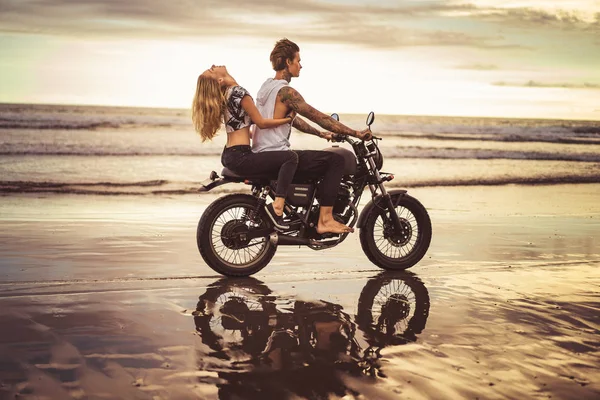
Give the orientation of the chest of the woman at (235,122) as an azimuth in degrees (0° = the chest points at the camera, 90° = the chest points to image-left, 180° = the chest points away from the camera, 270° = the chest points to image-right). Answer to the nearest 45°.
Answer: approximately 270°

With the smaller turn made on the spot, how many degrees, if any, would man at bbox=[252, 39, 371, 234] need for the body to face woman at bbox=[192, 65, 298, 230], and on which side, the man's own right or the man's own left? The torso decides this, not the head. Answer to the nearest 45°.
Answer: approximately 180°

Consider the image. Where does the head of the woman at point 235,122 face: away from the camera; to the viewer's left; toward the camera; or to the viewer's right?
to the viewer's right

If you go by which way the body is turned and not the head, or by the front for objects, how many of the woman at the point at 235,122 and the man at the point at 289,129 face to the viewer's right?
2

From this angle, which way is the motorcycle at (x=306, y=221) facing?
to the viewer's right

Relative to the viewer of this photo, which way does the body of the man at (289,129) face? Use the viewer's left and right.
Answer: facing to the right of the viewer
